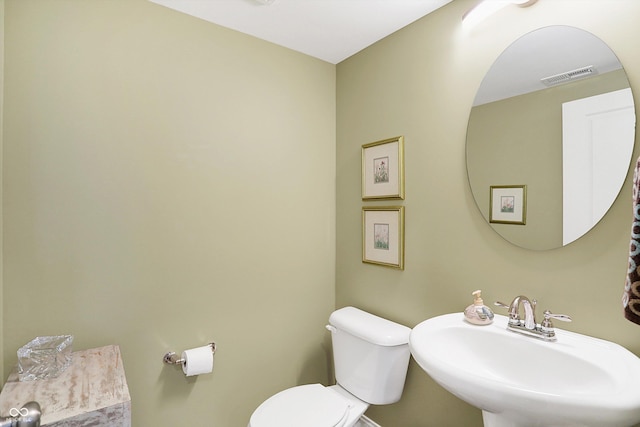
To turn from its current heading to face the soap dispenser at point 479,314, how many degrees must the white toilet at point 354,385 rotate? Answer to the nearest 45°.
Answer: approximately 90° to its left

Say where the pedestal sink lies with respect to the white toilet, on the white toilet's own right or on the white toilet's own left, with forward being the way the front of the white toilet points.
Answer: on the white toilet's own left

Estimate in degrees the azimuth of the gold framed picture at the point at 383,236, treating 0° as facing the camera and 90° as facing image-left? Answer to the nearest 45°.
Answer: approximately 45°

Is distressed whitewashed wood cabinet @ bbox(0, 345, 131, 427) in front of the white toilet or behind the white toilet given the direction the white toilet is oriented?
in front

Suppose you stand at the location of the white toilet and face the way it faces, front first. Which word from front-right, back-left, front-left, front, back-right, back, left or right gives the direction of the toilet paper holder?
front-right

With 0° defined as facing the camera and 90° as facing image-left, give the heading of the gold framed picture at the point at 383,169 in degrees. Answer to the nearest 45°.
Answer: approximately 45°

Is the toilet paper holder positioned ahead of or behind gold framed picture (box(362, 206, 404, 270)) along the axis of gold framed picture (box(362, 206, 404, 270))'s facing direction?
ahead

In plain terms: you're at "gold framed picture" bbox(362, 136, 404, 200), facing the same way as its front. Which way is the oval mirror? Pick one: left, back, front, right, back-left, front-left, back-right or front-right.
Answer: left

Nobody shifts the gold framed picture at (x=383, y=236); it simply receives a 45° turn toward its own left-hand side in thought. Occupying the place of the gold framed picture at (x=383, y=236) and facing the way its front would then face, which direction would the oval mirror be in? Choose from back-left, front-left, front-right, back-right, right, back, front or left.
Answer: front-left
